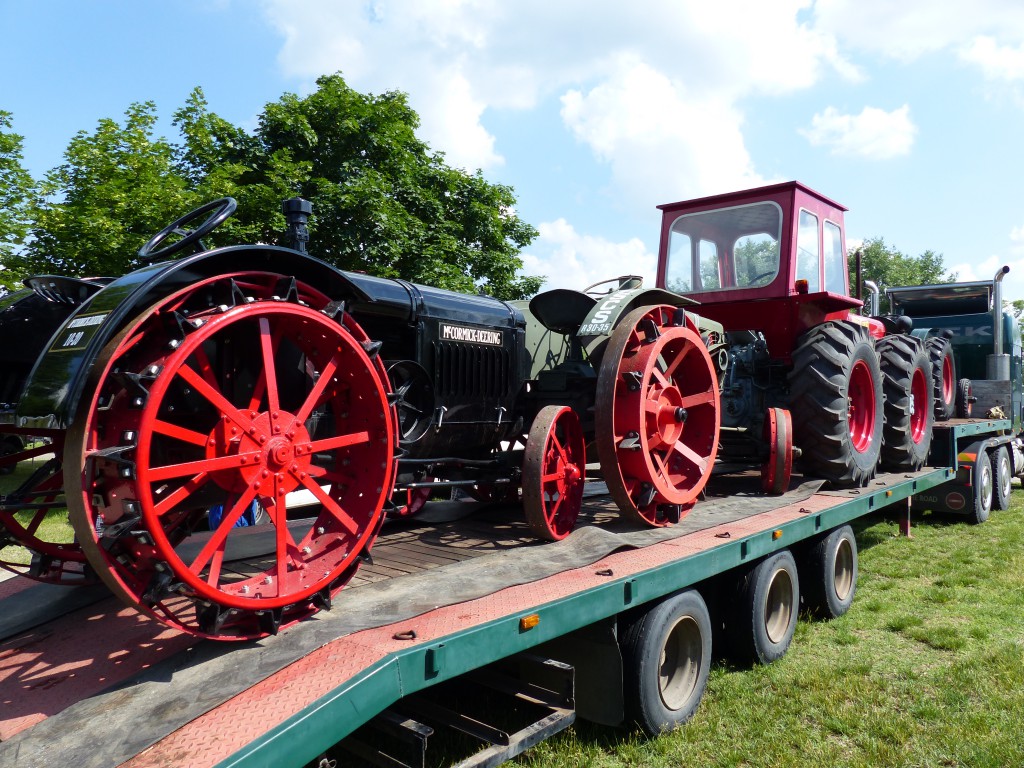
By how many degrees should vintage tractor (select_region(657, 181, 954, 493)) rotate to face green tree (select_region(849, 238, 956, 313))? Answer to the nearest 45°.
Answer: approximately 45° to its left

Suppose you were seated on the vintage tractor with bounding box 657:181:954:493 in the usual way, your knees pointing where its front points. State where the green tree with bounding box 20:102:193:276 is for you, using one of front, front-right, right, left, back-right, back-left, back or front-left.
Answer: back-left

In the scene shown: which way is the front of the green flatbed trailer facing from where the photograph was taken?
facing away from the viewer and to the right of the viewer

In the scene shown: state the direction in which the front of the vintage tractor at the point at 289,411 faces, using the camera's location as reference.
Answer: facing away from the viewer and to the right of the viewer

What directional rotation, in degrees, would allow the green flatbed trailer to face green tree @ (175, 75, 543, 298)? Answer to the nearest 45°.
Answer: approximately 45° to its left

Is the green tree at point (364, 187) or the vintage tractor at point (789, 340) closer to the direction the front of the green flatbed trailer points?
the vintage tractor
